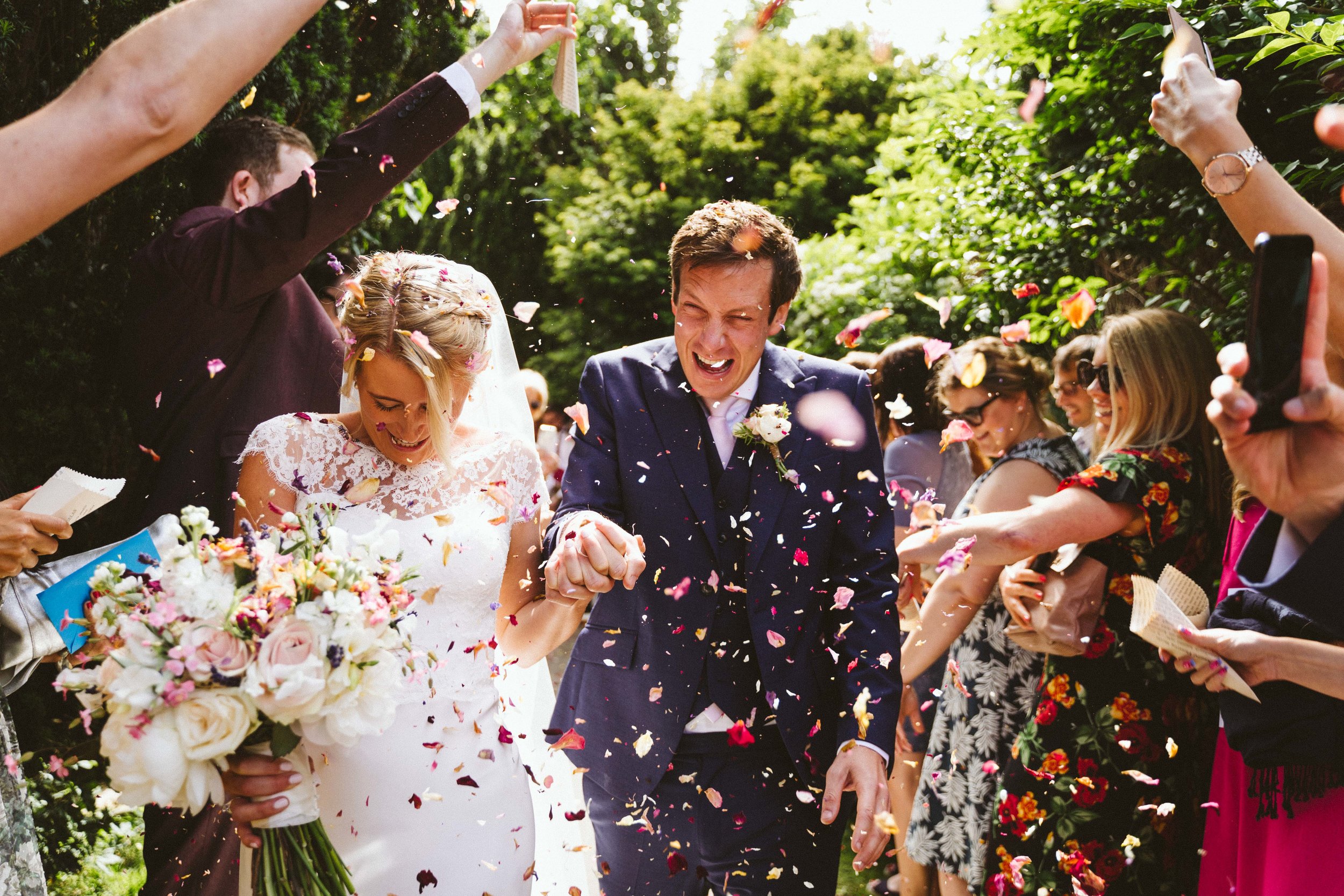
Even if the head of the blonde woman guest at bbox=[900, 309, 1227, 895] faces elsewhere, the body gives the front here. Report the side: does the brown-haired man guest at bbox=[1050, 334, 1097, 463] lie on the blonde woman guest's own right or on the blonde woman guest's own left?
on the blonde woman guest's own right

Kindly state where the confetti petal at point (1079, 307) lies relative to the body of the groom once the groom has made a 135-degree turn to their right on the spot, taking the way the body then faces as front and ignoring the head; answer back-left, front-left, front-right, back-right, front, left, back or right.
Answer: right

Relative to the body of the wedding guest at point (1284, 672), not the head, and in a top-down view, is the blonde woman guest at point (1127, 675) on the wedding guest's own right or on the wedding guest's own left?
on the wedding guest's own right

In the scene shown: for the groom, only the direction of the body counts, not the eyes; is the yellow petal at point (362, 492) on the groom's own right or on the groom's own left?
on the groom's own right

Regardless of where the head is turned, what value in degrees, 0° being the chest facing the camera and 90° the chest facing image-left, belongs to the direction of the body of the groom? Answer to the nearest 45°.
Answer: approximately 0°

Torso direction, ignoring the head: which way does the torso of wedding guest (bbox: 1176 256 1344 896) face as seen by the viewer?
to the viewer's left

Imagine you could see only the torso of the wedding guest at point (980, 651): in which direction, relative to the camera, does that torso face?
to the viewer's left

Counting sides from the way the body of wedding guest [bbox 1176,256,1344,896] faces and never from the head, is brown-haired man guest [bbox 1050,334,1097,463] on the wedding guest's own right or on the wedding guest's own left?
on the wedding guest's own right
